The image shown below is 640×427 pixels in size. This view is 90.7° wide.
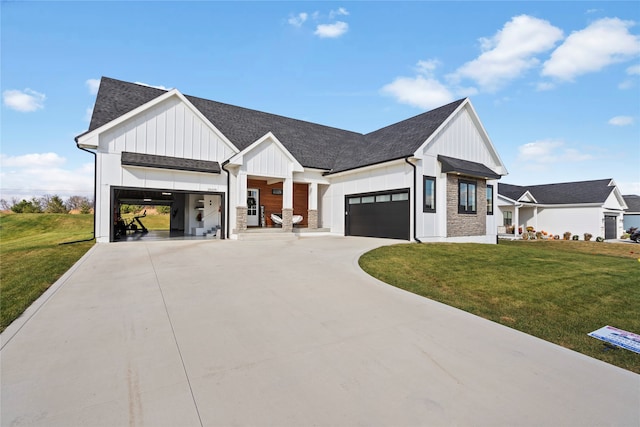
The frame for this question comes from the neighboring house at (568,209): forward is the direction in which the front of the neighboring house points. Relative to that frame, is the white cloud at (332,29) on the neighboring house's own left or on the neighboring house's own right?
on the neighboring house's own right

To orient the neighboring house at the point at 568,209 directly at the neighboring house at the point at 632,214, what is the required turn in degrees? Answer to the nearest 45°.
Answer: approximately 90° to its left

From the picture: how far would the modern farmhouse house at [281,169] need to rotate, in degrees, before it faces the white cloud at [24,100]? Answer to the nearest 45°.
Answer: approximately 135° to its right

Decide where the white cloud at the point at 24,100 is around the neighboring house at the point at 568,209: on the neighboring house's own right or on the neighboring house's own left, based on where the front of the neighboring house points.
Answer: on the neighboring house's own right

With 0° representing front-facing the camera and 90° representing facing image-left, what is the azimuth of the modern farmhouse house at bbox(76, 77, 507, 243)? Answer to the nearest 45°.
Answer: approximately 315°

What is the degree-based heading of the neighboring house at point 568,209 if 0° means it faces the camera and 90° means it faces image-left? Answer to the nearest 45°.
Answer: approximately 315°

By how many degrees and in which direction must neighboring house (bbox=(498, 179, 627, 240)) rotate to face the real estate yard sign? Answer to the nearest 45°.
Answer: approximately 45° to its right
